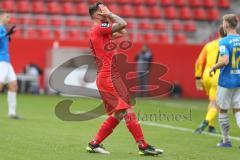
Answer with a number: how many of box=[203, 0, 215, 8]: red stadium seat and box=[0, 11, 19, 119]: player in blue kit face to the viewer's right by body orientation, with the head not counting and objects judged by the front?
1

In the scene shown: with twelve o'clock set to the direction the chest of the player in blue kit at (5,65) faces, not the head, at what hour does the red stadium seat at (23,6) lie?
The red stadium seat is roughly at 9 o'clock from the player in blue kit.

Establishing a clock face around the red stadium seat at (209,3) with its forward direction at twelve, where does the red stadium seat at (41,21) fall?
the red stadium seat at (41,21) is roughly at 2 o'clock from the red stadium seat at (209,3).

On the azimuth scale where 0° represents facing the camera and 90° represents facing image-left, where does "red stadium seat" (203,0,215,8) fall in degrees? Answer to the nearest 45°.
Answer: approximately 0°

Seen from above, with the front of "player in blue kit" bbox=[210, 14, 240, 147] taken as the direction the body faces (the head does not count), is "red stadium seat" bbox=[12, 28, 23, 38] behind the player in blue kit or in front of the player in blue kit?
in front

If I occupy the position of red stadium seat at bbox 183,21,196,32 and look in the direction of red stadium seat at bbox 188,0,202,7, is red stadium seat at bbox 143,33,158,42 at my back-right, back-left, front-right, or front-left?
back-left

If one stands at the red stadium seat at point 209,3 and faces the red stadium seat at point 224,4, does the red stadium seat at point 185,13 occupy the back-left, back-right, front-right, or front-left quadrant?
back-right

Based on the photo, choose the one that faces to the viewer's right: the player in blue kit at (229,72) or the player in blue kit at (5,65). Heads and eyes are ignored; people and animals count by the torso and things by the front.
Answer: the player in blue kit at (5,65)

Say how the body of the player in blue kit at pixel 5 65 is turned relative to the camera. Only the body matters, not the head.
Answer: to the viewer's right

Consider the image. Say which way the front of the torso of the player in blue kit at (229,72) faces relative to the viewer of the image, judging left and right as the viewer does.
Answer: facing away from the viewer and to the left of the viewer

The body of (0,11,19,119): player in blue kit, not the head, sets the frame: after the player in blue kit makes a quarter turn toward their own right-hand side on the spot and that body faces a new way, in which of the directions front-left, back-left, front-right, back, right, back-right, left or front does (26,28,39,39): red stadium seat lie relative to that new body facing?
back

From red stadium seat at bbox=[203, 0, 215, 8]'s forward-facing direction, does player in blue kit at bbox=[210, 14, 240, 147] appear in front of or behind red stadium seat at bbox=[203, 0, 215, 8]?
in front

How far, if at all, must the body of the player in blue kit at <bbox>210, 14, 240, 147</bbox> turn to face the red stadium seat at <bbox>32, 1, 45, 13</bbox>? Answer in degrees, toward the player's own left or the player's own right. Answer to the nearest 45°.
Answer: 0° — they already face it

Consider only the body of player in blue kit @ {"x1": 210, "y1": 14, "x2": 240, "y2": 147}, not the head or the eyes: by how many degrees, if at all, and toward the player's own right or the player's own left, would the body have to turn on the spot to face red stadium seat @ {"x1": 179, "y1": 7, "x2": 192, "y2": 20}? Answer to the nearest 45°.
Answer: approximately 45° to the player's own right
